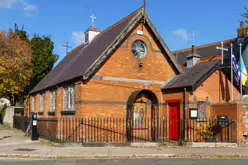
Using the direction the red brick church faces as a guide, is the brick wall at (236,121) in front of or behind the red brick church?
in front

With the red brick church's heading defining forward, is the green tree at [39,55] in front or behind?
behind

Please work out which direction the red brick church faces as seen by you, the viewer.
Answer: facing the viewer and to the right of the viewer

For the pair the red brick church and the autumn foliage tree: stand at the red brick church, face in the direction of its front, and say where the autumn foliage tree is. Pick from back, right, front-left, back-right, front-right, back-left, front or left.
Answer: back
